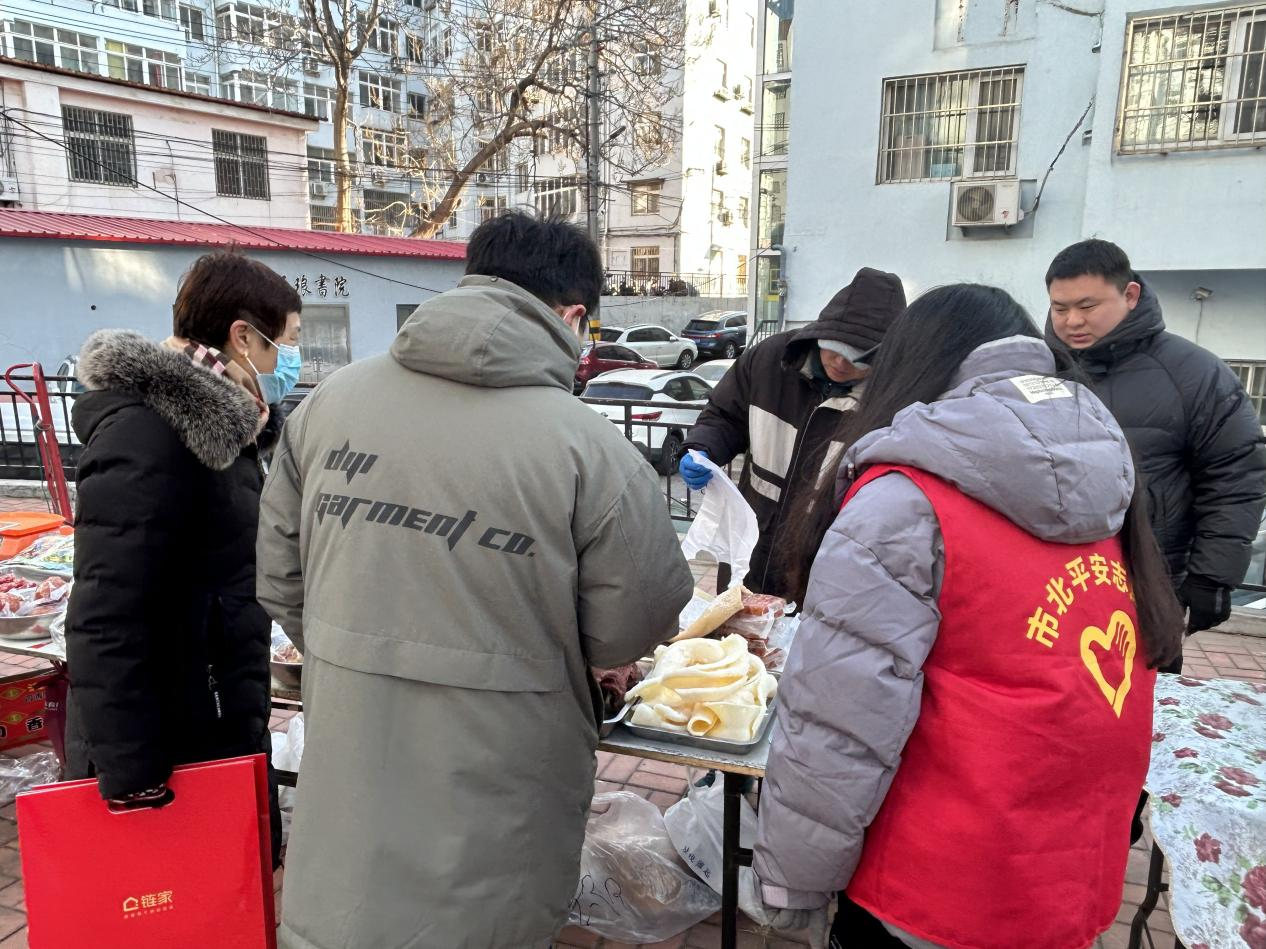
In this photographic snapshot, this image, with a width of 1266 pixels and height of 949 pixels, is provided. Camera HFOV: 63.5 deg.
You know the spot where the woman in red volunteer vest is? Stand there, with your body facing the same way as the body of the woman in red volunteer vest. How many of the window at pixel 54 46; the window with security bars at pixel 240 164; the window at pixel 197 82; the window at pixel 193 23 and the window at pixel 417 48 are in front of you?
5

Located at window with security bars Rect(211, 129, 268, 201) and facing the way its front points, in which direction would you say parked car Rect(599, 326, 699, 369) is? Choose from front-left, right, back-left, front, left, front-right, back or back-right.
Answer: front-left

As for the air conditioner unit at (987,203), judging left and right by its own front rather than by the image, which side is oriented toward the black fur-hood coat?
front

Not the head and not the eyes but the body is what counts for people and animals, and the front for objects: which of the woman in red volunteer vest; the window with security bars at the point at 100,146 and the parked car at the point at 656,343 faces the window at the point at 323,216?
the woman in red volunteer vest

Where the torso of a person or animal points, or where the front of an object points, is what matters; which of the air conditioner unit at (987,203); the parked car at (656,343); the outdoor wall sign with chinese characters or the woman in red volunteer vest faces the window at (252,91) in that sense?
the woman in red volunteer vest

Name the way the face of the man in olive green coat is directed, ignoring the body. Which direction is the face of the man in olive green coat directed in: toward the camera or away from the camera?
away from the camera

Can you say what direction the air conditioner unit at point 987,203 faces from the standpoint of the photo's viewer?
facing the viewer

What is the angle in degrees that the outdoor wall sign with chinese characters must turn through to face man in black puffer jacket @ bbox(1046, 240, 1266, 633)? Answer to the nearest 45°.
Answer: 0° — it already faces them

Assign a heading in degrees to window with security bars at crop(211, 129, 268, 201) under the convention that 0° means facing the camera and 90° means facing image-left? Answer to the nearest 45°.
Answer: approximately 315°

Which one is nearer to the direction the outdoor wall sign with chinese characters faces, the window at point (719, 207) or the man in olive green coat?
the man in olive green coat

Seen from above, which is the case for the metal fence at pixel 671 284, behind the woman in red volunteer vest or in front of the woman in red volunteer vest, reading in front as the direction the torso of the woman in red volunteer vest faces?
in front

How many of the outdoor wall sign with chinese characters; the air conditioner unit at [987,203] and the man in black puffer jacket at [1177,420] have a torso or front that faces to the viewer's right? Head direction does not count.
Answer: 0

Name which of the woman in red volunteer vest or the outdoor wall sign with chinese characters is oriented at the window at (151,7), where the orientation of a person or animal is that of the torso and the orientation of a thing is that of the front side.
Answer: the woman in red volunteer vest

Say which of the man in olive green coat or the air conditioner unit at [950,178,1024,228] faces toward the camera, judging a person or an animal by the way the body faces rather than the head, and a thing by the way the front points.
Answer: the air conditioner unit

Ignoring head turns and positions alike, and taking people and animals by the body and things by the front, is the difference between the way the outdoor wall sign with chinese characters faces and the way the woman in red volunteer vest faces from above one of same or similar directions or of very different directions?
very different directions

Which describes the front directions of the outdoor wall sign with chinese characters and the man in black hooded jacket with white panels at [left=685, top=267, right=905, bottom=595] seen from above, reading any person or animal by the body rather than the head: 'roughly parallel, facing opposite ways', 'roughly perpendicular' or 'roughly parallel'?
roughly parallel

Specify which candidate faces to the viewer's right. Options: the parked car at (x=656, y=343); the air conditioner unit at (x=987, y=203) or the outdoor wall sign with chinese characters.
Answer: the parked car

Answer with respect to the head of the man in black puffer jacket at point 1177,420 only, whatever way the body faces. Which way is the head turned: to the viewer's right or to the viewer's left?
to the viewer's left

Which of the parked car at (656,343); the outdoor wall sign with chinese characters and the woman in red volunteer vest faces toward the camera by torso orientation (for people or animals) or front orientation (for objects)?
the outdoor wall sign with chinese characters

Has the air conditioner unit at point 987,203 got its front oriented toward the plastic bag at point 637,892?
yes

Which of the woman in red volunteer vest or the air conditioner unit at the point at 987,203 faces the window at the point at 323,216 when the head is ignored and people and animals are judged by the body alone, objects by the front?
the woman in red volunteer vest
